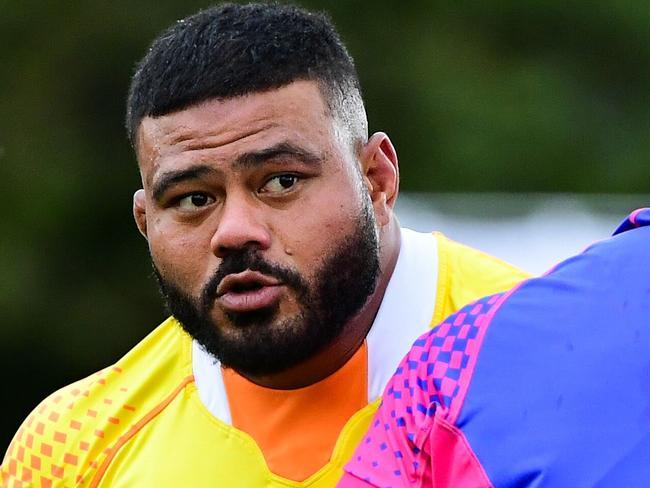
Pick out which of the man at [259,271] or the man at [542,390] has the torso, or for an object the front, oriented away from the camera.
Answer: the man at [542,390]

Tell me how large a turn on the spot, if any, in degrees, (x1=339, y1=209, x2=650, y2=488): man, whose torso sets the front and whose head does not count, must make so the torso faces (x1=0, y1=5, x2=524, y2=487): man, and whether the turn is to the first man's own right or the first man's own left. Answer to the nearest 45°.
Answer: approximately 45° to the first man's own left

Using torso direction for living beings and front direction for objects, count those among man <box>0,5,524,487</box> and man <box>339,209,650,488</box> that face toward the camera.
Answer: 1

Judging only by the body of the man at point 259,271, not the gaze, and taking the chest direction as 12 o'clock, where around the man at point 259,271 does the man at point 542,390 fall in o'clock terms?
the man at point 542,390 is roughly at 11 o'clock from the man at point 259,271.

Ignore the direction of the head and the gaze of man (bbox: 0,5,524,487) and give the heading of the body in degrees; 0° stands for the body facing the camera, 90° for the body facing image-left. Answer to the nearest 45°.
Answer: approximately 0°

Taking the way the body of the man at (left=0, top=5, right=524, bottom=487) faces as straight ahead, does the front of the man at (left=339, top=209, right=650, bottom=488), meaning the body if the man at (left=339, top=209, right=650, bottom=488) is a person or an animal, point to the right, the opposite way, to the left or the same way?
the opposite way

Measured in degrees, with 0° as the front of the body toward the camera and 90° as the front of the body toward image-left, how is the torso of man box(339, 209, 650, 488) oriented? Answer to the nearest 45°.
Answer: approximately 180°
